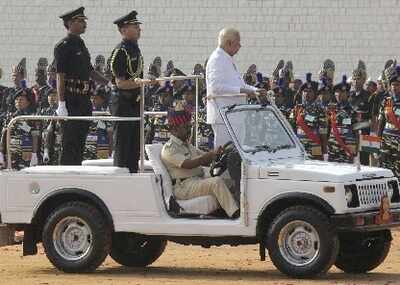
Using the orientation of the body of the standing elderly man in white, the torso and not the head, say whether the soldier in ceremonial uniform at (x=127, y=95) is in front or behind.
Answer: behind

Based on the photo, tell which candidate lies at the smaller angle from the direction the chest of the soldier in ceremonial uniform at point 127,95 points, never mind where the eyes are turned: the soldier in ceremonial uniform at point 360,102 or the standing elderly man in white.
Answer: the standing elderly man in white

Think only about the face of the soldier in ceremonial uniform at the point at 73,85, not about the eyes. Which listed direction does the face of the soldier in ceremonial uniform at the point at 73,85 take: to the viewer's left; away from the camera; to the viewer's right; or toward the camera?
to the viewer's right

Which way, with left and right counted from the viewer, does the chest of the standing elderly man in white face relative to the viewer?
facing to the right of the viewer

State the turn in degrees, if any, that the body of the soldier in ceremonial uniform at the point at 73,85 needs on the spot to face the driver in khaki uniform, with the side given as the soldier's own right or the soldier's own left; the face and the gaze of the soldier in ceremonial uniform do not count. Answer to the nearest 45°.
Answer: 0° — they already face them

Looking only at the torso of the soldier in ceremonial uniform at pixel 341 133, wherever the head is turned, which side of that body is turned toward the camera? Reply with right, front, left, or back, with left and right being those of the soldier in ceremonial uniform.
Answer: front

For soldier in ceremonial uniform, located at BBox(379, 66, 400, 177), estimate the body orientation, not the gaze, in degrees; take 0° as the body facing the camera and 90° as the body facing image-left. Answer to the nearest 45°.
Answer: approximately 0°
